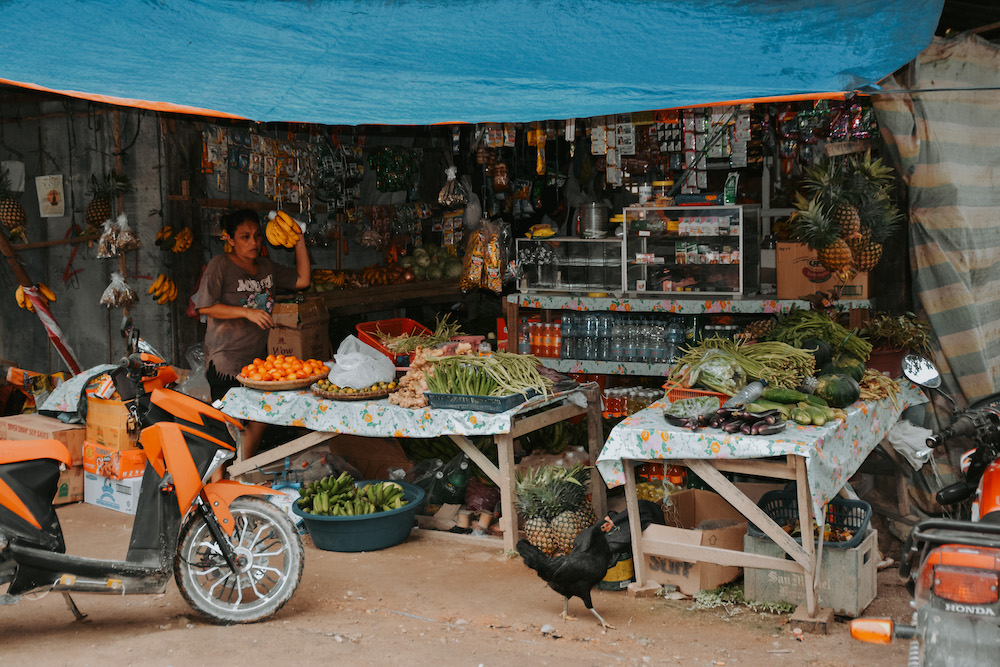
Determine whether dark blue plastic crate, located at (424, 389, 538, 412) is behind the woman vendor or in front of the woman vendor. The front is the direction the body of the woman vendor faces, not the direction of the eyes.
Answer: in front

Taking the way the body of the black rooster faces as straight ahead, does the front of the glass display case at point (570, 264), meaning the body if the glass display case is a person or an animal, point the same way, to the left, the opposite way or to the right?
to the right

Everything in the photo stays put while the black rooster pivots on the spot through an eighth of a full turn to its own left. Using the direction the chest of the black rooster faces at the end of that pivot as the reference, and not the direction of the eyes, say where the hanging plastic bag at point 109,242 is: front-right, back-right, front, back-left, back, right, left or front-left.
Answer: left

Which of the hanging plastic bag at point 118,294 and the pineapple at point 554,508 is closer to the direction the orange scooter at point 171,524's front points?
the pineapple

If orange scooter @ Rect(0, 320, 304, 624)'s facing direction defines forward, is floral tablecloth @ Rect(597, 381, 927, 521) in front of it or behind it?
in front

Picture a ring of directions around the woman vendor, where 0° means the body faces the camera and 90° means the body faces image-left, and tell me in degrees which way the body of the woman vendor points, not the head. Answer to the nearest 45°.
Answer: approximately 315°

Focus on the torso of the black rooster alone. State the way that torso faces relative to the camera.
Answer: to the viewer's right

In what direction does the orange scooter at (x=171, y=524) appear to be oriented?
to the viewer's right

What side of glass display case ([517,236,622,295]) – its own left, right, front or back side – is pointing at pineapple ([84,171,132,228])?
right

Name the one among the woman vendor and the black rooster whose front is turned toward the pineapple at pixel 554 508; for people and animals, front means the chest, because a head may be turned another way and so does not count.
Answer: the woman vendor
